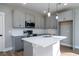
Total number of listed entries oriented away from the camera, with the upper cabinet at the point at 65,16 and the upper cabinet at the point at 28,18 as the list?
0

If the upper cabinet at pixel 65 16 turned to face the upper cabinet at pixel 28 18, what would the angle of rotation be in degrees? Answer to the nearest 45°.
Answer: approximately 45° to its right

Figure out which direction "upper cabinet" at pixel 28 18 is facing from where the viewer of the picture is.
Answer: facing the viewer and to the right of the viewer

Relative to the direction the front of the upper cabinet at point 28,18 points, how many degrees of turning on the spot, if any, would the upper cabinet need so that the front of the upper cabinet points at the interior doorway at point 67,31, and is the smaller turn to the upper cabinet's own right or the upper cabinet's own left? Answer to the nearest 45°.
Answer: approximately 45° to the upper cabinet's own left

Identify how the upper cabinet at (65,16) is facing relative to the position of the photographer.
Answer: facing the viewer and to the left of the viewer

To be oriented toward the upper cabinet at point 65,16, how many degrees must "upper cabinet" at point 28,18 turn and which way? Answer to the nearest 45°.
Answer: approximately 45° to its left

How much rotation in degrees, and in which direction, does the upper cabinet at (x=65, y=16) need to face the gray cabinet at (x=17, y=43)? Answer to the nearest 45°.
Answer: approximately 45° to its right
